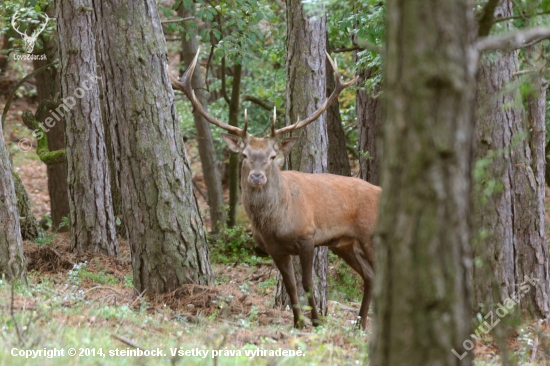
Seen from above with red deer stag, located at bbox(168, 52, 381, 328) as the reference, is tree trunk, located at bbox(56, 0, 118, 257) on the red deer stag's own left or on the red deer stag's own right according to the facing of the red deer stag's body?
on the red deer stag's own right

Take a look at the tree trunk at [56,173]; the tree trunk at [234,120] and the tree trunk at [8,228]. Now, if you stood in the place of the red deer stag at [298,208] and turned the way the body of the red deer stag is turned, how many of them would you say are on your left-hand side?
0

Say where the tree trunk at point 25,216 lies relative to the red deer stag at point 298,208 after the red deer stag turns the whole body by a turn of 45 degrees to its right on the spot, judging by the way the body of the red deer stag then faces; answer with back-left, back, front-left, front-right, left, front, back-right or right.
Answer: front-right

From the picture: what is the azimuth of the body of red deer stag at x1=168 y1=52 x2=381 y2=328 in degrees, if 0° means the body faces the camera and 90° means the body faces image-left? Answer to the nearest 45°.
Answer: approximately 45°

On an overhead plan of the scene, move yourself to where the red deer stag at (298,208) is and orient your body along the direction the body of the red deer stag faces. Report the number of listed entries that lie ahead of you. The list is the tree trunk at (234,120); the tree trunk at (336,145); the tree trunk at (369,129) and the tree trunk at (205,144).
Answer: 0

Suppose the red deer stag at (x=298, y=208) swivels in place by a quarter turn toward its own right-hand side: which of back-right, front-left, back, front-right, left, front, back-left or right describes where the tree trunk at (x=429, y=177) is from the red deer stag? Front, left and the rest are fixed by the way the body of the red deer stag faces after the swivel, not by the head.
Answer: back-left

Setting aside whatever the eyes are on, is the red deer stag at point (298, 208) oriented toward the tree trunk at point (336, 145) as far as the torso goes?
no

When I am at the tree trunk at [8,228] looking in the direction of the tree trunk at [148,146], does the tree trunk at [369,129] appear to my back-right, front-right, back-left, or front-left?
front-left

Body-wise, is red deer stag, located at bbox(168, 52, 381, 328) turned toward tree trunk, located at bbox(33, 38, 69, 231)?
no

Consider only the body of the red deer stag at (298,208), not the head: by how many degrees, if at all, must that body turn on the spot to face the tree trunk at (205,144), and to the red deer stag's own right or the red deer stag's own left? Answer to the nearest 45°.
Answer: approximately 135° to the red deer stag's own right

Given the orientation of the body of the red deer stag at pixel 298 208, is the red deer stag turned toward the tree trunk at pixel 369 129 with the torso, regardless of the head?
no

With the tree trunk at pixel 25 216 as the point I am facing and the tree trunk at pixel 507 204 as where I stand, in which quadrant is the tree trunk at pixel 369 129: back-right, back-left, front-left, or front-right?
front-right

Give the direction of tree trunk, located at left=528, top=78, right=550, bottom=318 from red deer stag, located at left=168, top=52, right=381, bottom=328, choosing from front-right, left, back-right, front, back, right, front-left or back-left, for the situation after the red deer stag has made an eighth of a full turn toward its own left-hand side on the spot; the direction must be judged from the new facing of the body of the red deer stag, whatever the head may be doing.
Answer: left

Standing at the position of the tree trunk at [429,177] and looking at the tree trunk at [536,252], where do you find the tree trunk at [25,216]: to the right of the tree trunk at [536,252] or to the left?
left

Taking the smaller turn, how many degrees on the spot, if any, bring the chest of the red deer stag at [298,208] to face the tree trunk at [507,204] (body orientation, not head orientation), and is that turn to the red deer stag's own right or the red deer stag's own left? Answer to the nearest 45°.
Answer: approximately 180°
